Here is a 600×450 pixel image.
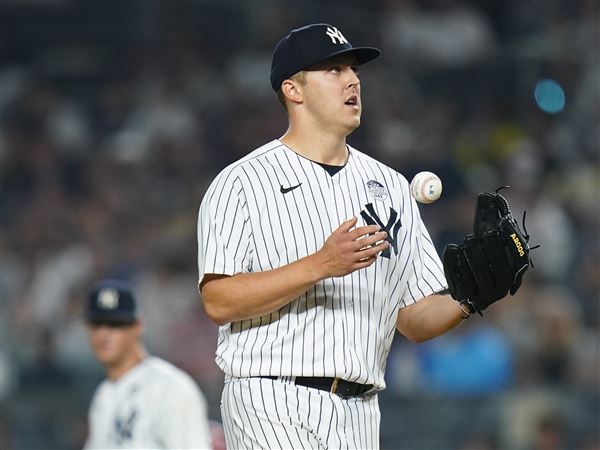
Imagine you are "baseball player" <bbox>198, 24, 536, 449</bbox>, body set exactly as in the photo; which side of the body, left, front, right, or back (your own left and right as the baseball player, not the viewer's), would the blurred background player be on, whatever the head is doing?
back

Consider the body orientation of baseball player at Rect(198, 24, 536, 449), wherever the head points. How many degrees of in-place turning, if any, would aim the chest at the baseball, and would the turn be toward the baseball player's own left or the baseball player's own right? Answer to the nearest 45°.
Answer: approximately 45° to the baseball player's own left

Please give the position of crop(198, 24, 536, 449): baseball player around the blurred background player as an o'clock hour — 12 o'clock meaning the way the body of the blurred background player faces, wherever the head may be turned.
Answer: The baseball player is roughly at 10 o'clock from the blurred background player.

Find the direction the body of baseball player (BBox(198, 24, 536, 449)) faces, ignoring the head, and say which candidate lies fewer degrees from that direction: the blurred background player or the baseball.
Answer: the baseball

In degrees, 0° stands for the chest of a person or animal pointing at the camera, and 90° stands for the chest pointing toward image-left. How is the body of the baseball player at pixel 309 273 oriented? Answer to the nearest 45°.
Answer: approximately 315°

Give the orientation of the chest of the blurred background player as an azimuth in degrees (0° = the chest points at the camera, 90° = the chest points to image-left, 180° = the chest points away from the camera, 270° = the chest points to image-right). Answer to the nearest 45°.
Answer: approximately 45°

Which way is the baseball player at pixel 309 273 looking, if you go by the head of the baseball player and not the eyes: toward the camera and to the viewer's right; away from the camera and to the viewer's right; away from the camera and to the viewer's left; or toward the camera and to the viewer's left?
toward the camera and to the viewer's right

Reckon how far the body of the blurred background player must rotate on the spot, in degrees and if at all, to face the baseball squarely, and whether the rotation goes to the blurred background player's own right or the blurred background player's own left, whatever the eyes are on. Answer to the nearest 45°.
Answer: approximately 90° to the blurred background player's own left
